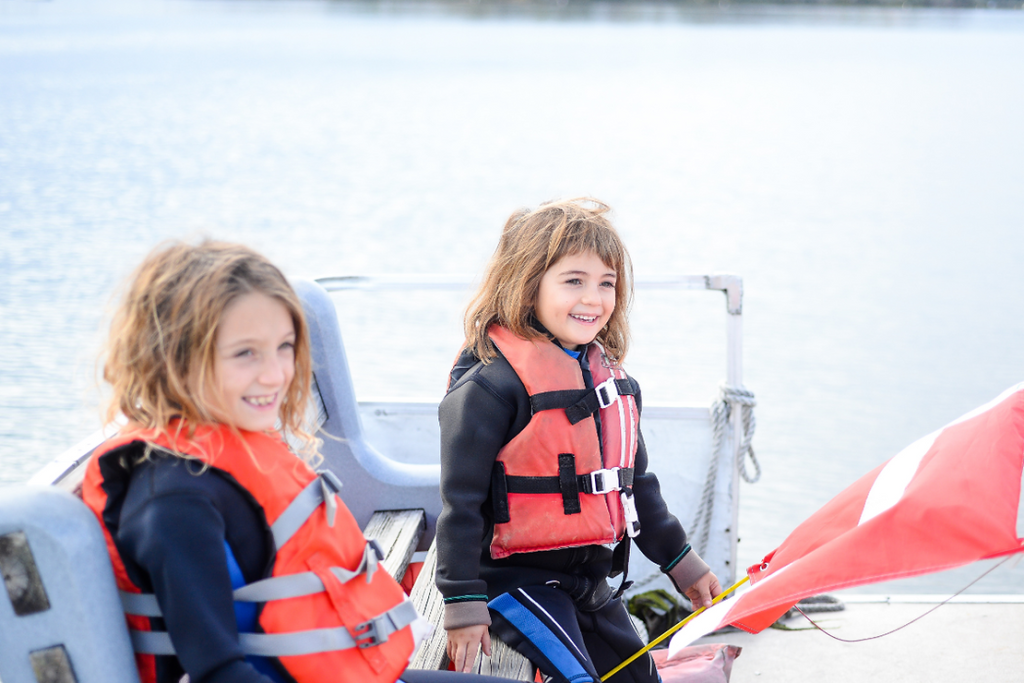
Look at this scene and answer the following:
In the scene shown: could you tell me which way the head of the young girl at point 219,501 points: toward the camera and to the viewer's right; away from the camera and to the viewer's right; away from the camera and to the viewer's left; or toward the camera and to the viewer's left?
toward the camera and to the viewer's right

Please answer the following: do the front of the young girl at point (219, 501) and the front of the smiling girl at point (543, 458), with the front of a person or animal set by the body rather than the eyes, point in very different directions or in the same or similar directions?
same or similar directions

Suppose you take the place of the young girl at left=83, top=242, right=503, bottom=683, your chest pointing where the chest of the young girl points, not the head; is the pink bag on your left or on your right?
on your left

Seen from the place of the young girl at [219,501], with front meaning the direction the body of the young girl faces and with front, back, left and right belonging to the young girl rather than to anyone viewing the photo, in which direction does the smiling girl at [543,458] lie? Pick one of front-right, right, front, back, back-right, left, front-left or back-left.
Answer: left

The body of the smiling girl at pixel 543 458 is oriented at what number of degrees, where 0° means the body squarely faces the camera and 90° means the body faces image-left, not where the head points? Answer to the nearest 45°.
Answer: approximately 315°

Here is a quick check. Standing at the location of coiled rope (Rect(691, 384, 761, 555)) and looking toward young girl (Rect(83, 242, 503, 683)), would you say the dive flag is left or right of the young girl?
left

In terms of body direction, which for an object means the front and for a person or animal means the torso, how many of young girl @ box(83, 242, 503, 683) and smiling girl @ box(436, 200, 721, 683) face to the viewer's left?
0

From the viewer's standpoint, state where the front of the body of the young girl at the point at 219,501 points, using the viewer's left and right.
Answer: facing the viewer and to the right of the viewer

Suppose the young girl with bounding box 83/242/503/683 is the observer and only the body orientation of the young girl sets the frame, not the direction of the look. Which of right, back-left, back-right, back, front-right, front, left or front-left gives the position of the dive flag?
front-left

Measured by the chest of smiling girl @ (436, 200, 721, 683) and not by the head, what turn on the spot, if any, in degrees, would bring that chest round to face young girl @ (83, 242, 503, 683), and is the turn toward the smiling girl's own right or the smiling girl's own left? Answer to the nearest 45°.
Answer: approximately 90° to the smiling girl's own right
